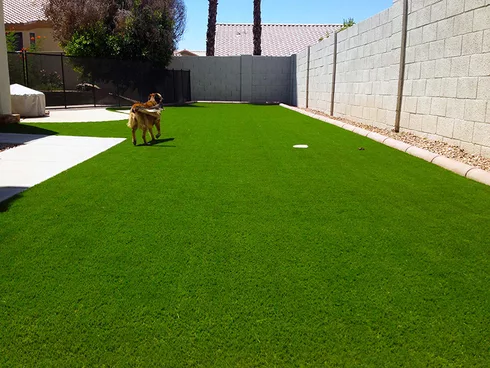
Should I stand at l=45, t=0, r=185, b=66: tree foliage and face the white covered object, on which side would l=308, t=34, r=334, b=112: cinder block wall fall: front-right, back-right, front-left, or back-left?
front-left

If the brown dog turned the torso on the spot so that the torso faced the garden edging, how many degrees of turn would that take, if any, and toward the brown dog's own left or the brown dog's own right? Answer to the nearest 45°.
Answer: approximately 90° to the brown dog's own right

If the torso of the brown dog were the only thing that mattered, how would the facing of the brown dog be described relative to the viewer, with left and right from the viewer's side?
facing away from the viewer and to the right of the viewer

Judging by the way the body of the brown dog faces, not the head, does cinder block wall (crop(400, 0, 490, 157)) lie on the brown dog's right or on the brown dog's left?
on the brown dog's right

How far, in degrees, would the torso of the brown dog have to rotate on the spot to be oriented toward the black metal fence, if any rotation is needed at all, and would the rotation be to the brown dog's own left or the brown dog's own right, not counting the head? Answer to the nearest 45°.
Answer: approximately 45° to the brown dog's own left

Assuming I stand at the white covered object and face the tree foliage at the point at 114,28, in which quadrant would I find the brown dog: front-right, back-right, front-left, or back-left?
back-right

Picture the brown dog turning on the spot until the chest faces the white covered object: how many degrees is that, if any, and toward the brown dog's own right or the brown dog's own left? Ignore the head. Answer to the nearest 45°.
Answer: approximately 90° to the brown dog's own left

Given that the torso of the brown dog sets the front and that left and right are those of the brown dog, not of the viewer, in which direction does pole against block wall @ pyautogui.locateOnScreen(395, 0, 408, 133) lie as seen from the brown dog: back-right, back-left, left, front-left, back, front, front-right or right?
front-right

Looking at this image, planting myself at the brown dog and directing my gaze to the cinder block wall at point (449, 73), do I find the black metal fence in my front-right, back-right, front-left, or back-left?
back-left

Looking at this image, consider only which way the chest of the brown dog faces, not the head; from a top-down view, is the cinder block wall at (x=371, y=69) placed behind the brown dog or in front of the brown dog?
in front

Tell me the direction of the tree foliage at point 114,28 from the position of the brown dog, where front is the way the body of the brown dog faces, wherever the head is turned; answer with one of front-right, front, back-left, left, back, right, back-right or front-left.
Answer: front-left

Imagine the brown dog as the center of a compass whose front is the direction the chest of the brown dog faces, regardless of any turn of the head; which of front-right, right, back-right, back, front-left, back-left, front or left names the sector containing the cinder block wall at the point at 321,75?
front
